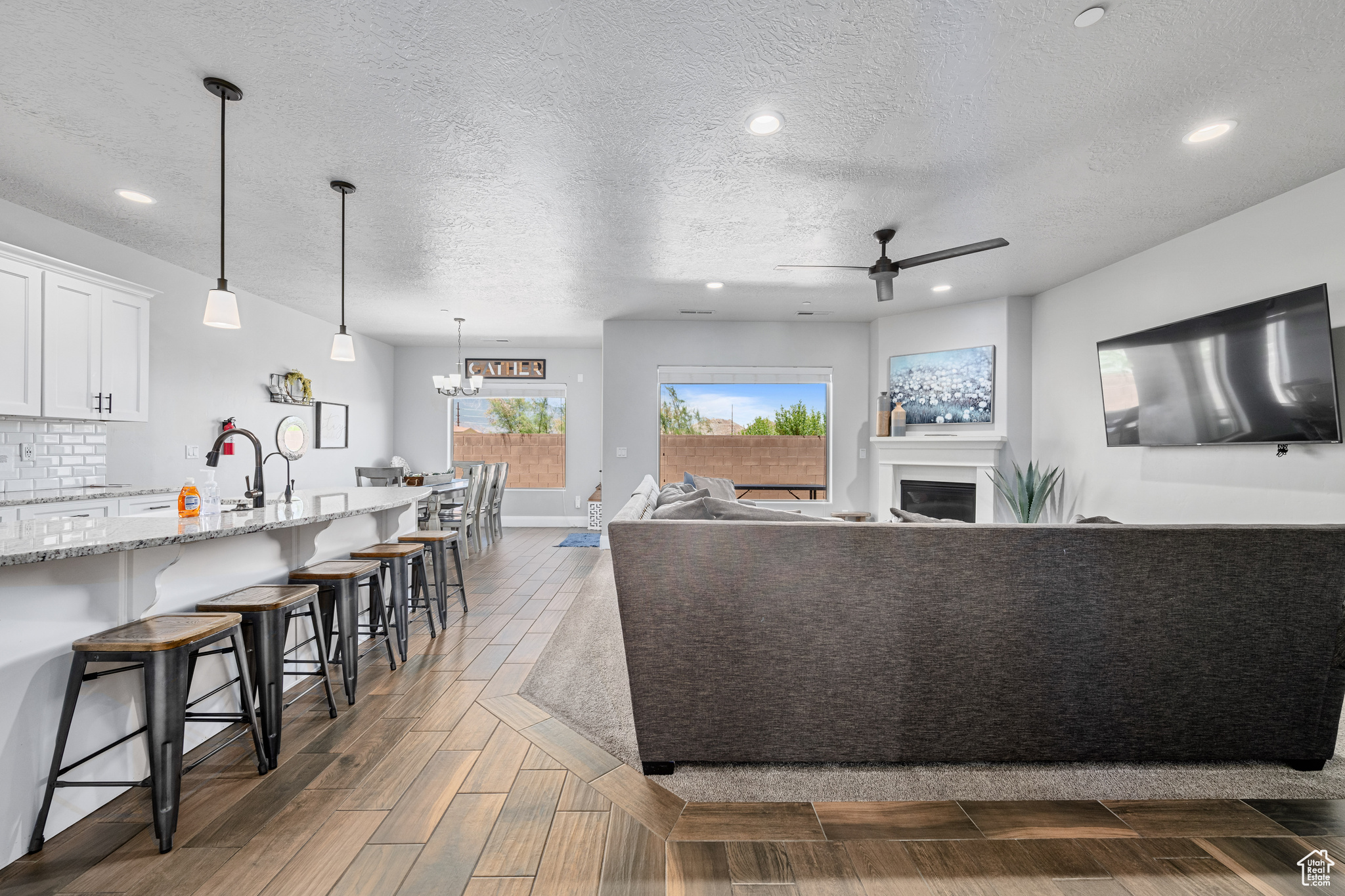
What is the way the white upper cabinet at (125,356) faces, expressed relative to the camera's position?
facing the viewer and to the right of the viewer

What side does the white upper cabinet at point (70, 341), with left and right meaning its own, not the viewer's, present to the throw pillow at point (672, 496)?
front

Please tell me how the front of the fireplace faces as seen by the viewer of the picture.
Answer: facing the viewer and to the left of the viewer

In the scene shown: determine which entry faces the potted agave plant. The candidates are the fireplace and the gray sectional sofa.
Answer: the gray sectional sofa

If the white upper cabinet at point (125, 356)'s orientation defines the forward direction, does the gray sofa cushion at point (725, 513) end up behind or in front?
in front

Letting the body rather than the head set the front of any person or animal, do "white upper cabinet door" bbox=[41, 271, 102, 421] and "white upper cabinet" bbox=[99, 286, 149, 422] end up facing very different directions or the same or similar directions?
same or similar directions

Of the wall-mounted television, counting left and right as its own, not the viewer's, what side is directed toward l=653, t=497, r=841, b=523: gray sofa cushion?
front

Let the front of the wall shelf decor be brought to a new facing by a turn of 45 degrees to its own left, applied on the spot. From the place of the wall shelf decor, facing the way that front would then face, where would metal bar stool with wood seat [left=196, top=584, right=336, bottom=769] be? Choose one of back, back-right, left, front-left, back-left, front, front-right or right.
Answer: right

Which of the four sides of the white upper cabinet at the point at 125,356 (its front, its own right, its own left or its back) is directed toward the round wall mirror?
left

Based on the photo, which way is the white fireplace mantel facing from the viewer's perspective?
toward the camera

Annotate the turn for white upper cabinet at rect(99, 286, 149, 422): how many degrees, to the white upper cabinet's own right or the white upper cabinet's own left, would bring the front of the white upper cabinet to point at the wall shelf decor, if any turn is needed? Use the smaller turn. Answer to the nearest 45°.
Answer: approximately 90° to the white upper cabinet's own left

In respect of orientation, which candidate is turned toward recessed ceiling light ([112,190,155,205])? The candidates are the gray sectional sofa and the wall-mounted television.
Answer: the wall-mounted television

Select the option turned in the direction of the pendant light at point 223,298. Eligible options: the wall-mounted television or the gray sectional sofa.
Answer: the wall-mounted television

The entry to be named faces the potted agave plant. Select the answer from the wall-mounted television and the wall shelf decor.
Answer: the wall shelf decor

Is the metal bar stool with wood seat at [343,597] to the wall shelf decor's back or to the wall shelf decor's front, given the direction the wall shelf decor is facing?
to the front

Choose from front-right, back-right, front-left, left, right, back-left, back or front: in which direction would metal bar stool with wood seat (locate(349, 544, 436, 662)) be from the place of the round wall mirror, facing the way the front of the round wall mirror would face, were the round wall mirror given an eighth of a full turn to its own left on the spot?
right

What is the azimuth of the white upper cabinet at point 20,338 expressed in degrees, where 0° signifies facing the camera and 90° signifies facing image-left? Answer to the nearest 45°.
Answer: approximately 315°

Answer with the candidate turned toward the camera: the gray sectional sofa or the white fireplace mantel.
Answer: the white fireplace mantel
